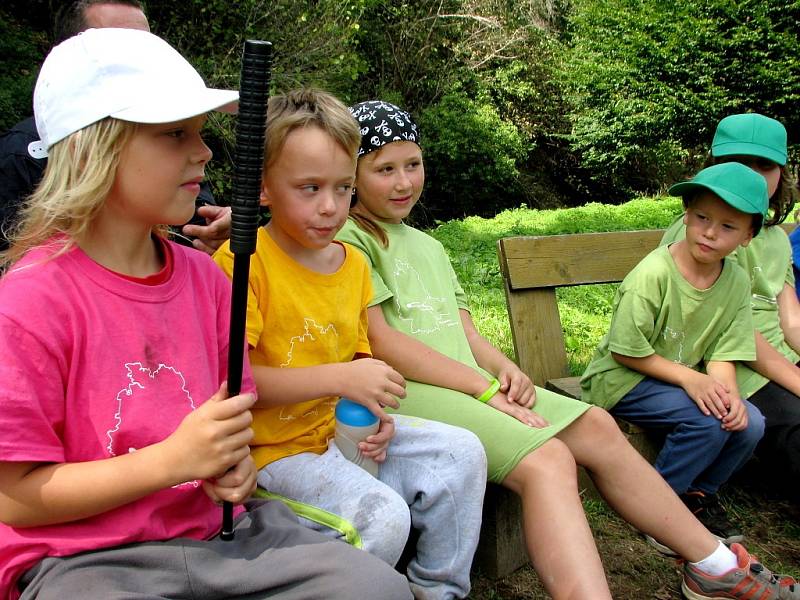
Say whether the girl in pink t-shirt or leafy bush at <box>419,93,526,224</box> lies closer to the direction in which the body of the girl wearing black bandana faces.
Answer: the girl in pink t-shirt

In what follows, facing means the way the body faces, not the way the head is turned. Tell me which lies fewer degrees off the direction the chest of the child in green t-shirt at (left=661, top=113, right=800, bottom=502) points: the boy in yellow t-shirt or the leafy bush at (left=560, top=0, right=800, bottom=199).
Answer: the boy in yellow t-shirt

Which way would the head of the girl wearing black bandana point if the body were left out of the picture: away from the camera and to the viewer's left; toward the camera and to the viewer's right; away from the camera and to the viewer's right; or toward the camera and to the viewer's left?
toward the camera and to the viewer's right

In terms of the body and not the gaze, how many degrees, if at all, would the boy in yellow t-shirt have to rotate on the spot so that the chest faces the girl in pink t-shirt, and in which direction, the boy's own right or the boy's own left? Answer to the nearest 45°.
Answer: approximately 90° to the boy's own right
